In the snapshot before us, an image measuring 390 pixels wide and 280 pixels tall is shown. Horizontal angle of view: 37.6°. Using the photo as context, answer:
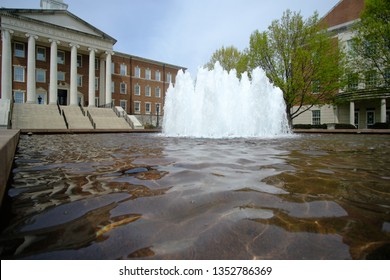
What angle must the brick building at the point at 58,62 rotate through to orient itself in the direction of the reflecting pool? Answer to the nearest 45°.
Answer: approximately 45° to its right

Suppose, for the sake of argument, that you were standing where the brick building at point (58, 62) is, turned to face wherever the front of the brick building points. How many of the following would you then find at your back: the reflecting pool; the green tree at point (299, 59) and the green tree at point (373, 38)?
0

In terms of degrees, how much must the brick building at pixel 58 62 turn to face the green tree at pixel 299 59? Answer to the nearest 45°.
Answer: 0° — it already faces it

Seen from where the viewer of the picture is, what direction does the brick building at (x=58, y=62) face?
facing the viewer and to the right of the viewer

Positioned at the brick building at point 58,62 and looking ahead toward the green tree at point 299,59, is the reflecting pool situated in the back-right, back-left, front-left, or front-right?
front-right

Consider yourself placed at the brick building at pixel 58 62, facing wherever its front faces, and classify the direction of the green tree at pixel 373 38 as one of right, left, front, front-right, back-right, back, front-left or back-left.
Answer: front
